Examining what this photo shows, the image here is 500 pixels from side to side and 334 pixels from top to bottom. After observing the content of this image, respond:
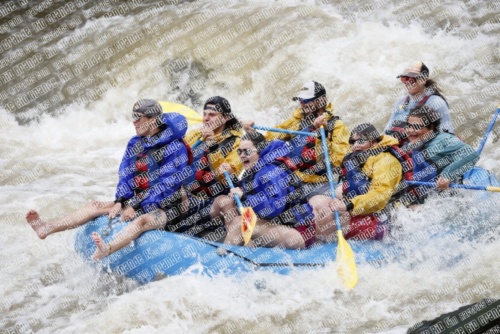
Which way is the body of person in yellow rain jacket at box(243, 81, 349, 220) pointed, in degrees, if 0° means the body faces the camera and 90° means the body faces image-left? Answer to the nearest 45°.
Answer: approximately 45°

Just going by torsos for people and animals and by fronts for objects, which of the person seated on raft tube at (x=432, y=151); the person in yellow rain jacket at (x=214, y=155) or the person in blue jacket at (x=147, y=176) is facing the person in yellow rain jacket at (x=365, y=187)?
the person seated on raft tube

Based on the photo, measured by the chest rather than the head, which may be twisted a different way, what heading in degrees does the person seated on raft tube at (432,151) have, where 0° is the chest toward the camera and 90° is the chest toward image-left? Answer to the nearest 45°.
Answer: approximately 45°

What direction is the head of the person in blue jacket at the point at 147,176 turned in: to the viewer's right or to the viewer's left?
to the viewer's left

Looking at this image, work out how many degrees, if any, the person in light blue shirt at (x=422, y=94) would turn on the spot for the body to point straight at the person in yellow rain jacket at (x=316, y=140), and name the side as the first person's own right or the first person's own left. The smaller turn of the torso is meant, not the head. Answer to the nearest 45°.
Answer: approximately 45° to the first person's own right

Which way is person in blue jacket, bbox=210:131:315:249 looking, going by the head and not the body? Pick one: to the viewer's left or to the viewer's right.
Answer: to the viewer's left

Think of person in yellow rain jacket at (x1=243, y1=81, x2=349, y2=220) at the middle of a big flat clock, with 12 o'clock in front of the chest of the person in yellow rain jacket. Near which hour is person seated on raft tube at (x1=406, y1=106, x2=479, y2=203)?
The person seated on raft tube is roughly at 8 o'clock from the person in yellow rain jacket.

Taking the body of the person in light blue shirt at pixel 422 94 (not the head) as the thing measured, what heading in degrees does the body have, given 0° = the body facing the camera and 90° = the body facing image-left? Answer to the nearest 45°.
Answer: approximately 45°

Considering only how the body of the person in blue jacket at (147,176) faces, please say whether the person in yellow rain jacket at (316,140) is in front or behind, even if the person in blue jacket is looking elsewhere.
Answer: behind

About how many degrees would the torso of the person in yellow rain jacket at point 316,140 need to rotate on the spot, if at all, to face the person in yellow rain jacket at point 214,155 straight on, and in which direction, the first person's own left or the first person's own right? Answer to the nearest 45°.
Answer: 0° — they already face them
